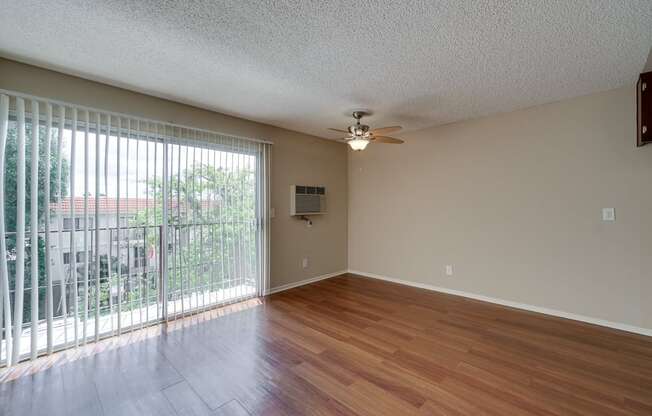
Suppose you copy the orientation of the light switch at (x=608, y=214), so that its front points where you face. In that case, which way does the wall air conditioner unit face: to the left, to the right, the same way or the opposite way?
to the left

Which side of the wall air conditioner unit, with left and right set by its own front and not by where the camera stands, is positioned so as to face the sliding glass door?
right

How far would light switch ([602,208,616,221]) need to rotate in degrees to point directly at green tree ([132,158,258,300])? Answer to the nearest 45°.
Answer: approximately 45° to its right

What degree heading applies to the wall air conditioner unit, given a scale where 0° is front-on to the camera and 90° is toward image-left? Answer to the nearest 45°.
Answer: approximately 315°

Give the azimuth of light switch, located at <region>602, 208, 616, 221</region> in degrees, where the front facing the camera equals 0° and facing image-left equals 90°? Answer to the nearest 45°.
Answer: approximately 0°

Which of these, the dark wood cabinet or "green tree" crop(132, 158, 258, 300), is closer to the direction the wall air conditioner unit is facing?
the dark wood cabinet

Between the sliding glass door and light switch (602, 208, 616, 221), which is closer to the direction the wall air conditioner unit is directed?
the light switch
